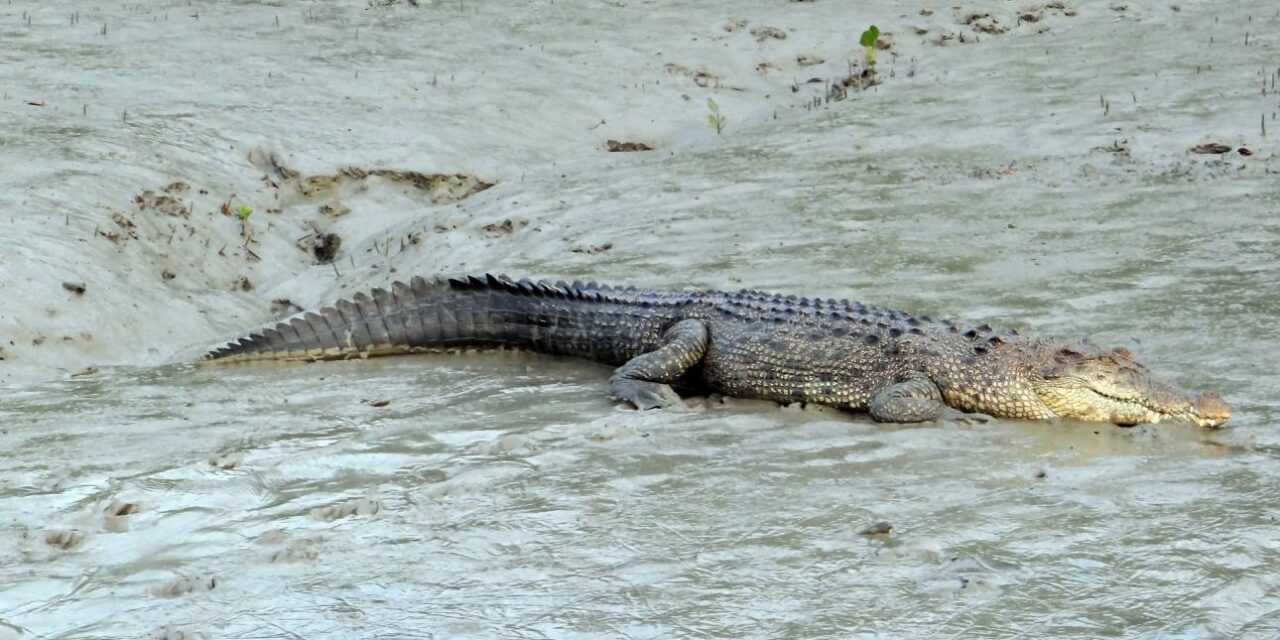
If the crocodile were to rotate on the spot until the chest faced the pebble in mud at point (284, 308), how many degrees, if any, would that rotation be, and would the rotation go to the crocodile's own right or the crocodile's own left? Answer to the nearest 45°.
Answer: approximately 135° to the crocodile's own left

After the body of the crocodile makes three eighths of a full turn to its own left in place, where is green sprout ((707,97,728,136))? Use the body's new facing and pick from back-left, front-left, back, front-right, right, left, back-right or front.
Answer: front-right

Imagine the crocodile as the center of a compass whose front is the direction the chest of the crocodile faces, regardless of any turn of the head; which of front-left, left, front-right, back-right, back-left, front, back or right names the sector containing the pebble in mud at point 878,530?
right

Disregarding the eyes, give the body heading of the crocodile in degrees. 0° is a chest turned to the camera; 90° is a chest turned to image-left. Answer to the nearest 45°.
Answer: approximately 270°

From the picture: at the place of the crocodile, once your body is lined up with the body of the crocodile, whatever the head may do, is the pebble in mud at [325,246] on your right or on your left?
on your left

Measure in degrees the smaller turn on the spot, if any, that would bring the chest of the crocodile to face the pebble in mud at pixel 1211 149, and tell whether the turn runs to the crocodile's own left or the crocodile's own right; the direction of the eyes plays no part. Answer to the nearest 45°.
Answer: approximately 45° to the crocodile's own left

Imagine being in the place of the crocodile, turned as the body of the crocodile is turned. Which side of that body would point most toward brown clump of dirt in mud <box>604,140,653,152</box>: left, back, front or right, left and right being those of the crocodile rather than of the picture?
left

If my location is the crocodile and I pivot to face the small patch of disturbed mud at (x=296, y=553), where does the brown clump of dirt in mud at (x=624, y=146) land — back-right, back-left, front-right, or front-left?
back-right

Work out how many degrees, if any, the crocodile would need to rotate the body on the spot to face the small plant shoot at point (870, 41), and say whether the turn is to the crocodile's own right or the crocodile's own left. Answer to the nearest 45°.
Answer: approximately 90° to the crocodile's own left

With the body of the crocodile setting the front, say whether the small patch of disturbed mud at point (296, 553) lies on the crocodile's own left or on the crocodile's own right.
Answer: on the crocodile's own right

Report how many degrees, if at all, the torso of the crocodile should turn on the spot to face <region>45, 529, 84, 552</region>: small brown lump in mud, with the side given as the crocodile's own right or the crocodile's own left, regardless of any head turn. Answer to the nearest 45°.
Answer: approximately 135° to the crocodile's own right

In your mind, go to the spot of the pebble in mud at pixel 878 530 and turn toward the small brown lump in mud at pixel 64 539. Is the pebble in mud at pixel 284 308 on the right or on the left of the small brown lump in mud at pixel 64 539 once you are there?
right

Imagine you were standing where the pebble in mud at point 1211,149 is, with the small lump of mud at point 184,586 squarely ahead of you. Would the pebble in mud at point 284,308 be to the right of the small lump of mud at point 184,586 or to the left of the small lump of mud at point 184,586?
right

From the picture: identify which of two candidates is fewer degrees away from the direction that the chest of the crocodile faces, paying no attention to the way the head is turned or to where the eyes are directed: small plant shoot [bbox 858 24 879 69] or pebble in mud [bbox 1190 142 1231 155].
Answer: the pebble in mud

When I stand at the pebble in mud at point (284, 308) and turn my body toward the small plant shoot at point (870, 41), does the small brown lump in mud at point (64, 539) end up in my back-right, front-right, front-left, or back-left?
back-right

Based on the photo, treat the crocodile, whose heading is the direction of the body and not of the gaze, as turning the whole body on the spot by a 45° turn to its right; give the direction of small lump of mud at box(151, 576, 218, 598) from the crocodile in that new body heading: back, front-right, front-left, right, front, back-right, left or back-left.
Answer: right
